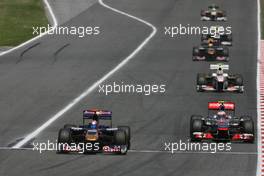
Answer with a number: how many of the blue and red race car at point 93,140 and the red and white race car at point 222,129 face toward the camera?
2

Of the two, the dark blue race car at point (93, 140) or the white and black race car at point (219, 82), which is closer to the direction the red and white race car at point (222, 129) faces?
the dark blue race car

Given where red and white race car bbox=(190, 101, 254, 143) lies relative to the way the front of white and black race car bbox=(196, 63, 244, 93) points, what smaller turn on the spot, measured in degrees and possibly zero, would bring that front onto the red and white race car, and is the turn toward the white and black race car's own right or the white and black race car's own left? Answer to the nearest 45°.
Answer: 0° — it already faces it

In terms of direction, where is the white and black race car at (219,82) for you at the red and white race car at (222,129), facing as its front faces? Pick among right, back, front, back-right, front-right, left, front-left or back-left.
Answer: back

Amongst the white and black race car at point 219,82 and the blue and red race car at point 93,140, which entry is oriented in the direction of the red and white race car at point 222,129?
the white and black race car

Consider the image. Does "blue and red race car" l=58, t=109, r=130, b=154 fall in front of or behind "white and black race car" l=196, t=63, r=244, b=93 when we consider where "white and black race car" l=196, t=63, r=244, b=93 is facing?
in front
